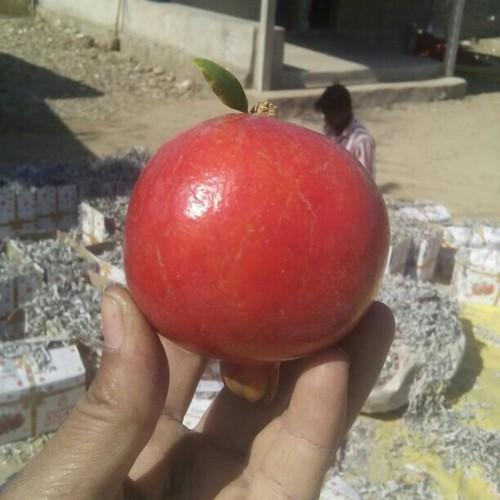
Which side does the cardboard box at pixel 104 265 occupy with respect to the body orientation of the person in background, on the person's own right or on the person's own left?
on the person's own left

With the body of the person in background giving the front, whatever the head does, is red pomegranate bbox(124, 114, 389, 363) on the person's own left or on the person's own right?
on the person's own left

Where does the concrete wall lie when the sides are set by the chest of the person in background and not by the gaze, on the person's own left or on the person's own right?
on the person's own right

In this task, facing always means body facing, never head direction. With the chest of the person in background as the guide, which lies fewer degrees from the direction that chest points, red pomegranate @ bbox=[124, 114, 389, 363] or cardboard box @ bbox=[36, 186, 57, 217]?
the cardboard box

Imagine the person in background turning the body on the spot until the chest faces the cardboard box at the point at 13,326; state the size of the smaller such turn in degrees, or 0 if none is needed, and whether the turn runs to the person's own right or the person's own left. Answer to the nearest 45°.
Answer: approximately 45° to the person's own left

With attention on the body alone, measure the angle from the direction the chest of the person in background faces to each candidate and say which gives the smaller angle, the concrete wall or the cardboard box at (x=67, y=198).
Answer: the cardboard box
